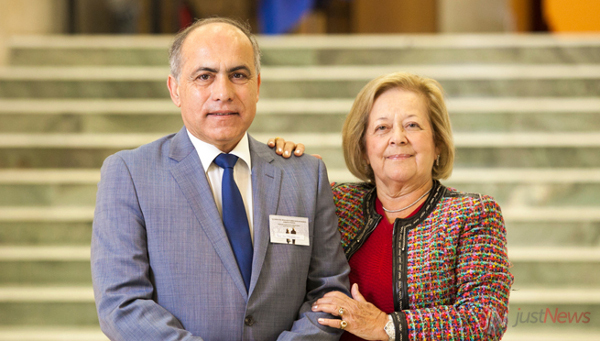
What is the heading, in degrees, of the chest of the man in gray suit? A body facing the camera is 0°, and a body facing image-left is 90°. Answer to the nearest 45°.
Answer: approximately 0°

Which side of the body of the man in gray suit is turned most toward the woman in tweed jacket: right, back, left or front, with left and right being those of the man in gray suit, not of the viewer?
left
